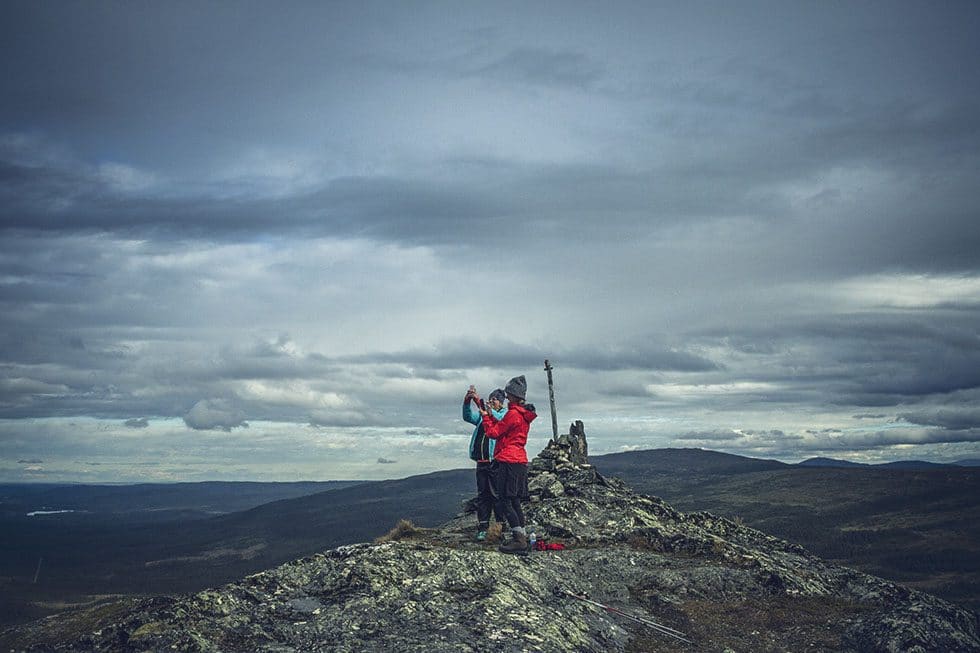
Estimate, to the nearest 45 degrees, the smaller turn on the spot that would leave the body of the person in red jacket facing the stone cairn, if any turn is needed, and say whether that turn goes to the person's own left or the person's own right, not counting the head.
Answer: approximately 90° to the person's own right

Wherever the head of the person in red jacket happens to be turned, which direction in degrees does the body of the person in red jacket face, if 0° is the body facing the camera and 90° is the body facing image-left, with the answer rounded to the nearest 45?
approximately 90°

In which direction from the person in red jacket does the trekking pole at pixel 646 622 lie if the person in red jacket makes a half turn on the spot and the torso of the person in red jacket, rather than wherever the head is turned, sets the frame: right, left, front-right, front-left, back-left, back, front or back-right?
front-right

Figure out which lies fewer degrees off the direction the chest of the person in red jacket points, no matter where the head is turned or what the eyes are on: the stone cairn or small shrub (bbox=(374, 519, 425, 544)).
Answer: the small shrub
